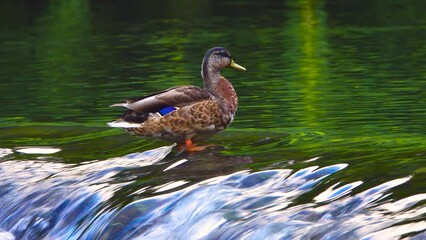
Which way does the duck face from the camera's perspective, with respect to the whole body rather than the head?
to the viewer's right
